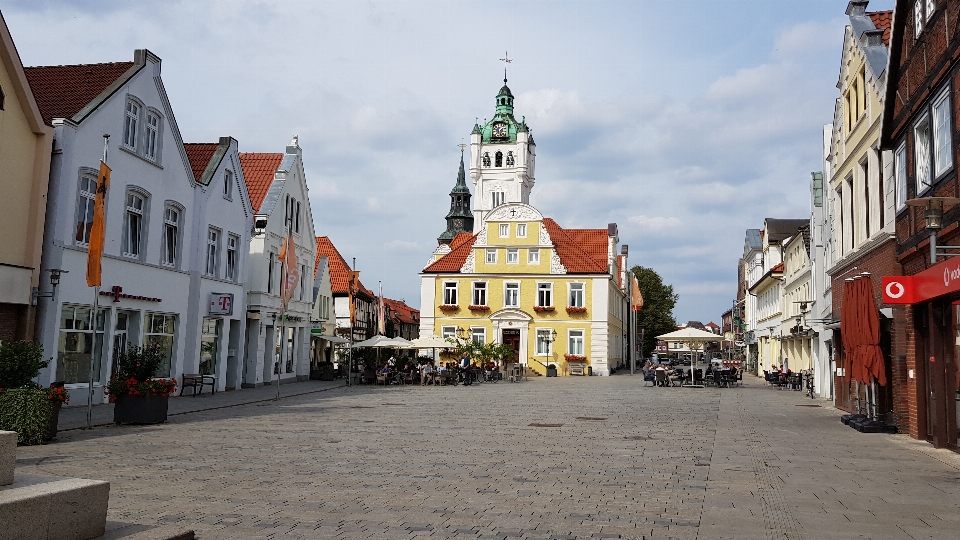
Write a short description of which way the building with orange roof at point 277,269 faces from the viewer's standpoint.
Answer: facing the viewer and to the right of the viewer

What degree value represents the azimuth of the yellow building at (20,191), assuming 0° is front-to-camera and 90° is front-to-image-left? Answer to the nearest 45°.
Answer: approximately 315°

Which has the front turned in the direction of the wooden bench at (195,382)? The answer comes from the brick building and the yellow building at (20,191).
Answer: the brick building

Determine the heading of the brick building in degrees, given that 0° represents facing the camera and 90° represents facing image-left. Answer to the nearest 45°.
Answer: approximately 90°

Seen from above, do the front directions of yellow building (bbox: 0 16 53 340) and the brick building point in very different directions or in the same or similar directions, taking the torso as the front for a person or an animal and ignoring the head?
very different directions

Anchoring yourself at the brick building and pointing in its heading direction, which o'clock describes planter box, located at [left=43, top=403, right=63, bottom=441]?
The planter box is roughly at 11 o'clock from the brick building.

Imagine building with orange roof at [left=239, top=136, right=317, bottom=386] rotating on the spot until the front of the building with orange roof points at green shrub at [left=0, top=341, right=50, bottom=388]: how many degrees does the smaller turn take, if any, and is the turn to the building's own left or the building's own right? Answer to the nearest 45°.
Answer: approximately 45° to the building's own right

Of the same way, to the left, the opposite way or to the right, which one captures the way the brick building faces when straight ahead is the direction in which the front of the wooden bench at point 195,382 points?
the opposite way

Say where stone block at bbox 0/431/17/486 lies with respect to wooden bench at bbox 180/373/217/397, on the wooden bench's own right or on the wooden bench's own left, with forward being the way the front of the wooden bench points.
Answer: on the wooden bench's own right

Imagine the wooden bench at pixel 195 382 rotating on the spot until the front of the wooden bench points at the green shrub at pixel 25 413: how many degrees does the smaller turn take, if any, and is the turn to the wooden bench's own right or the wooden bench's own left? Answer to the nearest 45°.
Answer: approximately 45° to the wooden bench's own right

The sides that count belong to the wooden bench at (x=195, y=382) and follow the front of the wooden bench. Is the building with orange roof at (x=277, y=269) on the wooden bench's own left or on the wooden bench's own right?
on the wooden bench's own left
